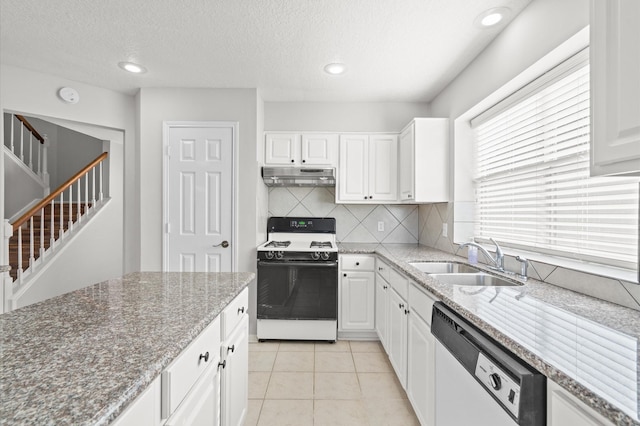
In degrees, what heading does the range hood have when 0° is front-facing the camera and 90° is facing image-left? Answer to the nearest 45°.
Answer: approximately 0°

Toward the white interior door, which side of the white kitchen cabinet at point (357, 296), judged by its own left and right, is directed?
right

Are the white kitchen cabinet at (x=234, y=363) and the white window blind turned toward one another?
yes

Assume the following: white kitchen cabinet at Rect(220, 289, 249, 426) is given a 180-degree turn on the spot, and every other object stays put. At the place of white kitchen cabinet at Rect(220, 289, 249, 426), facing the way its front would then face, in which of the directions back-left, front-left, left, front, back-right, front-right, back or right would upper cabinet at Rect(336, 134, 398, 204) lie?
back-right

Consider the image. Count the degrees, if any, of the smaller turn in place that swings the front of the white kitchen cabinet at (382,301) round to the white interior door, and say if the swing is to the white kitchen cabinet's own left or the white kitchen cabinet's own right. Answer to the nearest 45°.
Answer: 0° — it already faces it

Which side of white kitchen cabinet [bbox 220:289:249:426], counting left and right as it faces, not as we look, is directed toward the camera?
right

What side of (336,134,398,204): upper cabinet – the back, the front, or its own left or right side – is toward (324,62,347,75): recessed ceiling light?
front

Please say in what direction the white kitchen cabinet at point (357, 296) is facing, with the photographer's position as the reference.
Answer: facing the viewer

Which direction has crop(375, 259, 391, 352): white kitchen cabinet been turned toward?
to the viewer's left

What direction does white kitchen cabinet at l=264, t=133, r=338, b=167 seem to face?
toward the camera

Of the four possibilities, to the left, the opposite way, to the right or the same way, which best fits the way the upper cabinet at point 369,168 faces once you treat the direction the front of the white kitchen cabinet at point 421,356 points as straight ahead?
to the left

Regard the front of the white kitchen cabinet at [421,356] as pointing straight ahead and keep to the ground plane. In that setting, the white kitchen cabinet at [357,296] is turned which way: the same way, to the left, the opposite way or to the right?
to the left
